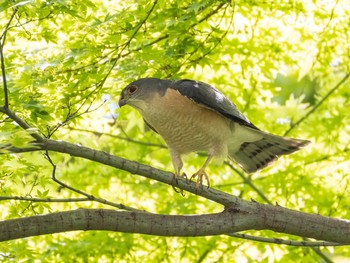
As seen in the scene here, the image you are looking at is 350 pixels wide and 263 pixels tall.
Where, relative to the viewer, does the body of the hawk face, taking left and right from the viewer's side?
facing to the left of the viewer

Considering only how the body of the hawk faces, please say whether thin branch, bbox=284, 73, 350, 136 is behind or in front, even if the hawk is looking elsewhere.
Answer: behind
